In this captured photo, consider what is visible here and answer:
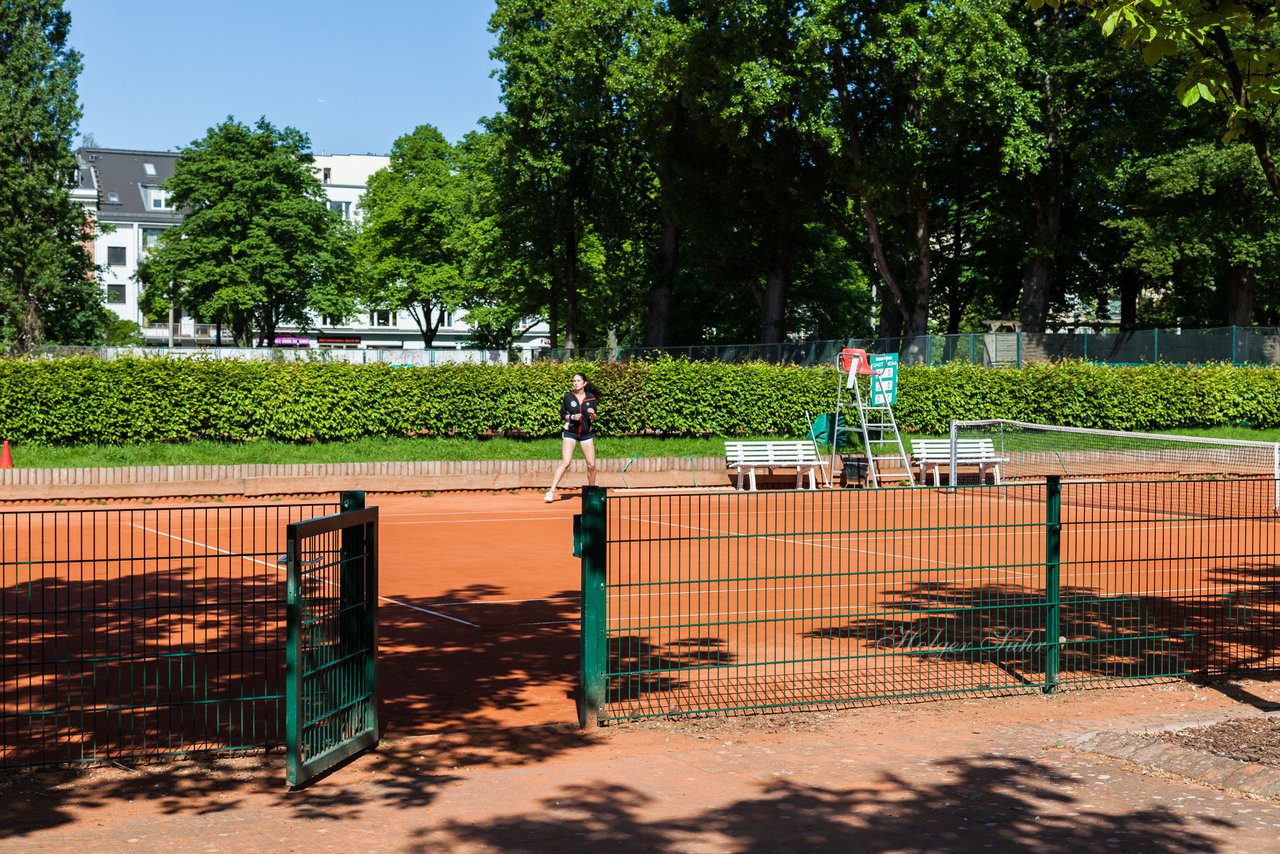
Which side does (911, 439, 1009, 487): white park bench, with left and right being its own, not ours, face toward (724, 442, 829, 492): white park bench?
right

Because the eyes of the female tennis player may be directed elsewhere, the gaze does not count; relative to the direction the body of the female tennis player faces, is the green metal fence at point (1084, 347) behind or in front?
behind

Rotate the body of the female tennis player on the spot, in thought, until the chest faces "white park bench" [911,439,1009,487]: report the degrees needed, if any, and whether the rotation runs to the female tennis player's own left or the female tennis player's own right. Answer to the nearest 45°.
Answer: approximately 135° to the female tennis player's own left

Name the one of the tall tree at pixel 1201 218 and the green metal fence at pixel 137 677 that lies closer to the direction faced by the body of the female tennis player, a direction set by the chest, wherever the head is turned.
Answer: the green metal fence

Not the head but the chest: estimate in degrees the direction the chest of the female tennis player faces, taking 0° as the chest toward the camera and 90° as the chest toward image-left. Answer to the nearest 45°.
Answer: approximately 0°

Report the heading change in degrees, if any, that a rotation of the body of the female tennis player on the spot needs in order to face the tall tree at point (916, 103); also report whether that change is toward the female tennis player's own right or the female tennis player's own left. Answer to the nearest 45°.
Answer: approximately 135° to the female tennis player's own left

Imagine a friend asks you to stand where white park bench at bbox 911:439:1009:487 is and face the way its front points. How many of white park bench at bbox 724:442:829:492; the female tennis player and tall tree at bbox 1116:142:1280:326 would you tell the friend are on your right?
2

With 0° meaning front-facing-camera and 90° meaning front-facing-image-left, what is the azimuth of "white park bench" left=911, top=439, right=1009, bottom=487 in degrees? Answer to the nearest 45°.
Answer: approximately 315°

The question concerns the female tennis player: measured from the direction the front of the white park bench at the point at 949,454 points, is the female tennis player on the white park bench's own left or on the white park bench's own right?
on the white park bench's own right
